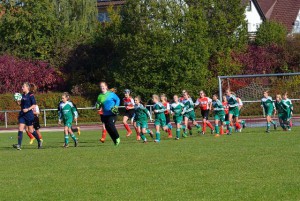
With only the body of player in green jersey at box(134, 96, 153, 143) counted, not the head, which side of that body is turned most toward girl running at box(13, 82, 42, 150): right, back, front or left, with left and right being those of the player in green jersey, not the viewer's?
front

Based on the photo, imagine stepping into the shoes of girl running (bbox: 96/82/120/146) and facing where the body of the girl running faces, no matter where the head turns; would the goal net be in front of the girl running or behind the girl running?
behind

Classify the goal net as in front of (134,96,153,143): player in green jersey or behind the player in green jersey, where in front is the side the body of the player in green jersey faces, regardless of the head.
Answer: behind

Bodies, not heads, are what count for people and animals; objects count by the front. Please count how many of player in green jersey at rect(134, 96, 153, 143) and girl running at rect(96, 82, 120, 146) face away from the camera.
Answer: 0

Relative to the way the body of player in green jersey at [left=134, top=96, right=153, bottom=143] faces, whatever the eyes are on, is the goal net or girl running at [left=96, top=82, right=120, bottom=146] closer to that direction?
the girl running

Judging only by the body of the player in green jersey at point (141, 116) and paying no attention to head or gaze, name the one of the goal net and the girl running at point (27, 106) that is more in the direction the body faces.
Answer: the girl running

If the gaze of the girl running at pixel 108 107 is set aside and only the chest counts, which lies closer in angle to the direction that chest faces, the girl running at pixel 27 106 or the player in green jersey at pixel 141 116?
the girl running

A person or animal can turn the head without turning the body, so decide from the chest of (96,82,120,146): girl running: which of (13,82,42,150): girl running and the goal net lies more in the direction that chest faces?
the girl running
